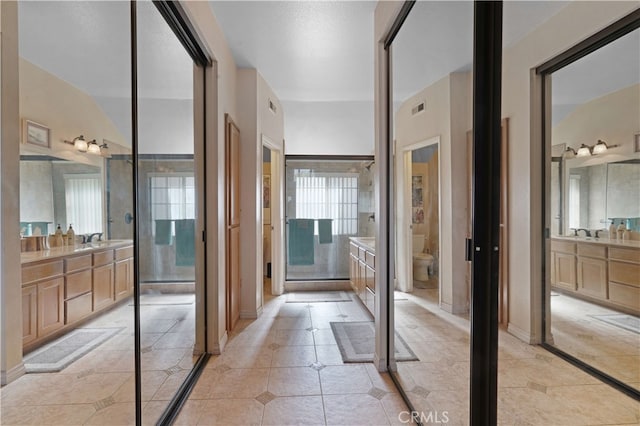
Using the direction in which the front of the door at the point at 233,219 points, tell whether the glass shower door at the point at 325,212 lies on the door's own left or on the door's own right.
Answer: on the door's own left

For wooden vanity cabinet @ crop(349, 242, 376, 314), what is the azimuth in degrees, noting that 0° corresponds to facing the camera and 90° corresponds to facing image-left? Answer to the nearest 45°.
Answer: approximately 90°

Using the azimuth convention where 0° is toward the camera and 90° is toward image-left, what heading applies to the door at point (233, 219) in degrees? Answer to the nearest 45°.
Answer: approximately 270°

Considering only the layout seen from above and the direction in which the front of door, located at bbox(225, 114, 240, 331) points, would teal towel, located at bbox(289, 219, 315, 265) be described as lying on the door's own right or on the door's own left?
on the door's own left

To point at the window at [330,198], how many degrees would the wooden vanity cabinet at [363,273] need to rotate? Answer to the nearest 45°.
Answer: approximately 90° to its right

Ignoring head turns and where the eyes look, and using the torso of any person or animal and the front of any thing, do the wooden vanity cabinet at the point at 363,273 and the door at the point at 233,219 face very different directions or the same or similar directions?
very different directions

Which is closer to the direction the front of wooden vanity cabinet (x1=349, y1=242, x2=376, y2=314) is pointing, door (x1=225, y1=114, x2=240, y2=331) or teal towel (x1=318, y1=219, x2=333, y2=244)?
the door

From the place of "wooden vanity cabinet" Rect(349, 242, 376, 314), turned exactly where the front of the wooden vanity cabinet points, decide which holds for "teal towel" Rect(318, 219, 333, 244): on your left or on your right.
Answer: on your right

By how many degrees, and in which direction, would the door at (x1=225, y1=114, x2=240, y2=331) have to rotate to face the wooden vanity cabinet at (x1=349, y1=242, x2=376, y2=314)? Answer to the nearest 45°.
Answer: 0° — it already faces it

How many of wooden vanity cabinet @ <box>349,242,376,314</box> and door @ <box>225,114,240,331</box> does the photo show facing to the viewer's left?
1
